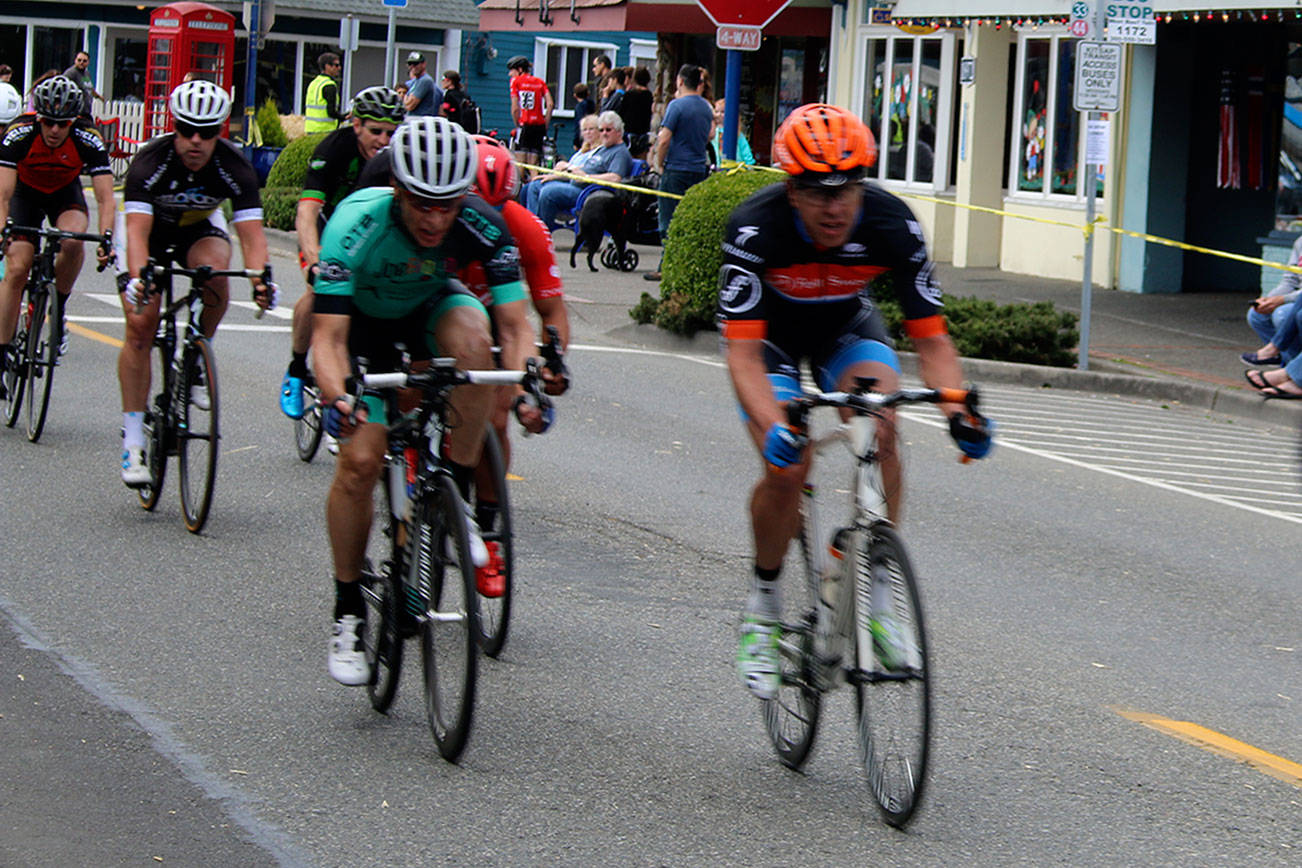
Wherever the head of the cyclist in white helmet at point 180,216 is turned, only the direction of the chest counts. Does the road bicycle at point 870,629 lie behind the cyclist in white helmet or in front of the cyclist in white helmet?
in front

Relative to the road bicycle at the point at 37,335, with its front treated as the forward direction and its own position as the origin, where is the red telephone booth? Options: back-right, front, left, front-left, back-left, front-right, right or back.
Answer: back

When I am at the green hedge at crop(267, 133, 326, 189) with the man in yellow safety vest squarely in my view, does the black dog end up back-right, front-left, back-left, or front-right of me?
back-right

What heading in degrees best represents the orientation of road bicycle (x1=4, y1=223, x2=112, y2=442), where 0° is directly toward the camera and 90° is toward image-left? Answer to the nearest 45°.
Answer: approximately 0°

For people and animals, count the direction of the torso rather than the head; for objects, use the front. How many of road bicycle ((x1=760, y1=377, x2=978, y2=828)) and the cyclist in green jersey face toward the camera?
2

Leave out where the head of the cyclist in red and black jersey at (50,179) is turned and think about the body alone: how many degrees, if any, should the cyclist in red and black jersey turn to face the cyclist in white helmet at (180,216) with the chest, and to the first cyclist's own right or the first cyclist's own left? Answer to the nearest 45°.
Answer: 0° — they already face them

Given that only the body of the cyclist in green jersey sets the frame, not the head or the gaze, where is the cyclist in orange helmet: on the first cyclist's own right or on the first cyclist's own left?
on the first cyclist's own left

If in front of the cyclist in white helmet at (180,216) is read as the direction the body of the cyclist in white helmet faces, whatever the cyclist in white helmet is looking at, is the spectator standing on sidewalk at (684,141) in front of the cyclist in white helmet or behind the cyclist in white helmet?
behind

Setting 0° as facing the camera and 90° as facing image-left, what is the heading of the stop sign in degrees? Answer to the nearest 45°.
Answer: approximately 0°
